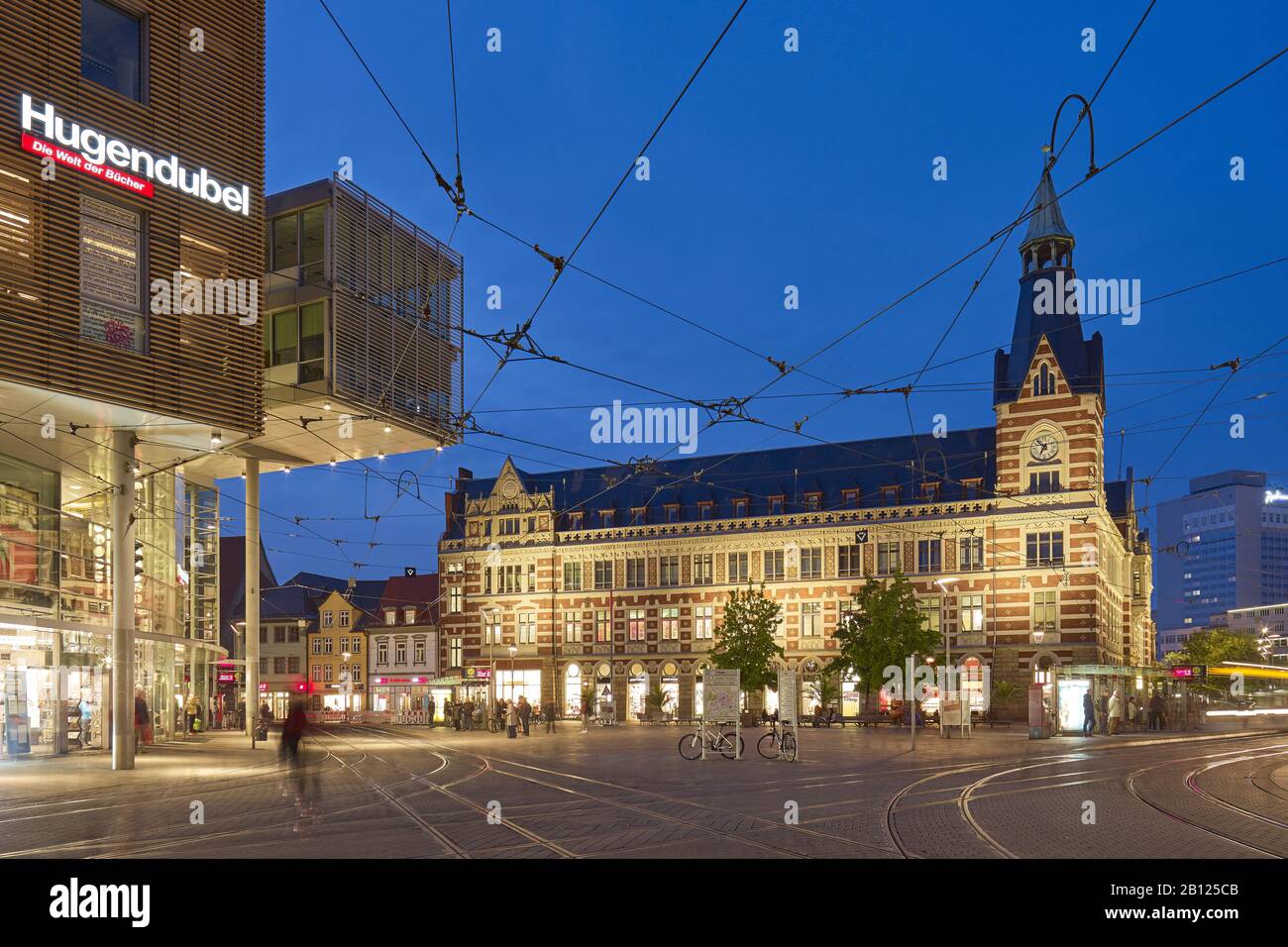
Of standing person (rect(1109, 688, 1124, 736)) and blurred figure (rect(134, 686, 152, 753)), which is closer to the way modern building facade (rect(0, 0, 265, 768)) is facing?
the standing person

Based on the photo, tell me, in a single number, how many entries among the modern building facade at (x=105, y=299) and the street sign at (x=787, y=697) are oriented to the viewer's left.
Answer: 0

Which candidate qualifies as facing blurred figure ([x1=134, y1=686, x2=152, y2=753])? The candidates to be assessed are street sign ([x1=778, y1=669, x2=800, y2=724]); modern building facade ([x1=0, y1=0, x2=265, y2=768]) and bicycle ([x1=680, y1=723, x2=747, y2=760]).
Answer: the bicycle

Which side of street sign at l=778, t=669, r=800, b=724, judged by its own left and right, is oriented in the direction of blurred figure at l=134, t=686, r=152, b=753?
right

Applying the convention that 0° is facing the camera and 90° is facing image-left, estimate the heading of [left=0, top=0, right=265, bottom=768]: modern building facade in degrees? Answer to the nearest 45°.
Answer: approximately 315°

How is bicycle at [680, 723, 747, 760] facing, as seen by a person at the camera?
facing to the left of the viewer

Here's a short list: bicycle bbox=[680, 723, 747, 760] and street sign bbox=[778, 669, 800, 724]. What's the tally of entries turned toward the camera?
1

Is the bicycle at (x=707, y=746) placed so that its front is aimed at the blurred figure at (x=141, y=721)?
yes

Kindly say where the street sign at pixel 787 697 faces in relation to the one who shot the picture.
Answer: facing the viewer

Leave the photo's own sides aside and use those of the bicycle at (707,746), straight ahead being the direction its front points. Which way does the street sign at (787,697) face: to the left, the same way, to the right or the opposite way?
to the left
